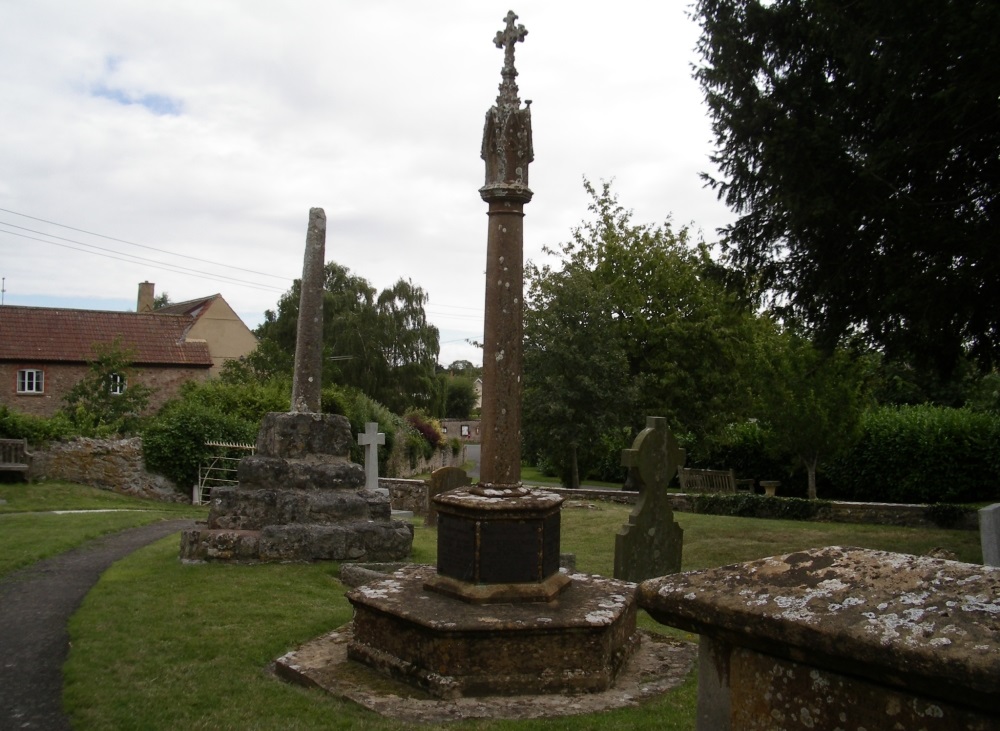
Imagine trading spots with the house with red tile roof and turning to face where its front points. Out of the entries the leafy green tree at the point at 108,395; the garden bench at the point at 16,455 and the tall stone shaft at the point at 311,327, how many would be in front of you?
3

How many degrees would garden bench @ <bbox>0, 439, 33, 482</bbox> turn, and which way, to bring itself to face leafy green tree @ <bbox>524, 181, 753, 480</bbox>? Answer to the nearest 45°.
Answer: approximately 90° to its left

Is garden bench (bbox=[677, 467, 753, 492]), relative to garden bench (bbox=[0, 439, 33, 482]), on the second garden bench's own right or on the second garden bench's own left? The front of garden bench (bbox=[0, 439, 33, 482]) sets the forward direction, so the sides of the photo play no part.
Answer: on the second garden bench's own left

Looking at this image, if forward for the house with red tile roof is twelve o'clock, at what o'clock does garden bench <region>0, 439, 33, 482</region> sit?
The garden bench is roughly at 12 o'clock from the house with red tile roof.

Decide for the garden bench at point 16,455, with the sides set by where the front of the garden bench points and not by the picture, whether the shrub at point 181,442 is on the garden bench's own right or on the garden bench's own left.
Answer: on the garden bench's own left

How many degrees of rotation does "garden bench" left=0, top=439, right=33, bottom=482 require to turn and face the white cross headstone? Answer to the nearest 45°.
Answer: approximately 45° to its left

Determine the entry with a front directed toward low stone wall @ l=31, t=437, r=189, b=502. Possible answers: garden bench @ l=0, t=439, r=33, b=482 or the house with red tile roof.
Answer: the house with red tile roof

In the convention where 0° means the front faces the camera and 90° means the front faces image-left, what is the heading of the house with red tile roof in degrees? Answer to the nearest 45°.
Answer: approximately 0°

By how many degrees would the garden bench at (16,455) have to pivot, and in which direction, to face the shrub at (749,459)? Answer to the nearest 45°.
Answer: approximately 90° to its left

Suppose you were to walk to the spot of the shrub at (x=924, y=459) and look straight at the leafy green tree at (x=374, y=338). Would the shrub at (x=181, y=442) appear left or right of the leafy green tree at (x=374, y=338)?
left
